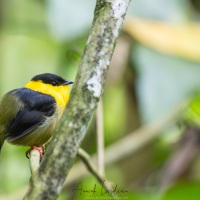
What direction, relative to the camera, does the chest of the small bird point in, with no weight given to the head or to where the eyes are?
to the viewer's right

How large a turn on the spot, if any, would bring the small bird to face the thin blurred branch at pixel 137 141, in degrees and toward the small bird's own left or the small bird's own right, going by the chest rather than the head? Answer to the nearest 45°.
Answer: approximately 45° to the small bird's own left
